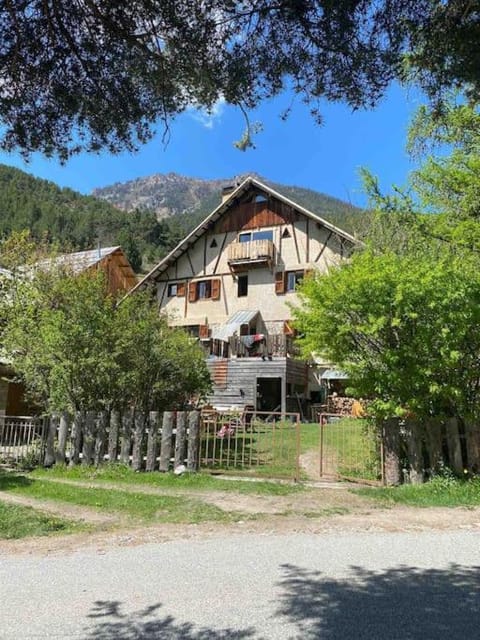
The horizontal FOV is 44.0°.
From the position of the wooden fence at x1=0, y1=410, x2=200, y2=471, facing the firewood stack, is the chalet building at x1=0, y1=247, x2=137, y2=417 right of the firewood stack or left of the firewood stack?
left

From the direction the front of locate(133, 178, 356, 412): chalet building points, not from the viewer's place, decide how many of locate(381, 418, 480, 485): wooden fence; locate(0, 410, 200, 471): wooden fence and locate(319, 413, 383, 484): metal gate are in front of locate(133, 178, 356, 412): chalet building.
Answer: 3

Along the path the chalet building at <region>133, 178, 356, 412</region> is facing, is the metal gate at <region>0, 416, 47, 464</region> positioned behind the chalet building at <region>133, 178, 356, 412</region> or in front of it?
in front

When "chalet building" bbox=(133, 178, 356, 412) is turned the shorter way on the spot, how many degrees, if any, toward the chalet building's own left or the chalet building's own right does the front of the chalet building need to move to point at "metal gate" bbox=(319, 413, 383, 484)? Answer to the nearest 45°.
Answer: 0° — it already faces it

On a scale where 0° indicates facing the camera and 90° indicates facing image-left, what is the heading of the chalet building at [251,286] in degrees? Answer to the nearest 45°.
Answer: approximately 0°

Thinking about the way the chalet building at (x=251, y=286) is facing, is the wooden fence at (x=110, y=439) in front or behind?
in front

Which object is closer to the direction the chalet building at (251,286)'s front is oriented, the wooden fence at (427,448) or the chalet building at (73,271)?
the wooden fence

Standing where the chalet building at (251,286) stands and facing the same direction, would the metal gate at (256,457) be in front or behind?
in front

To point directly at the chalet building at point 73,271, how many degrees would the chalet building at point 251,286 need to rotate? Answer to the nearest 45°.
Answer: approximately 45° to its right
